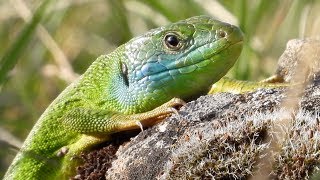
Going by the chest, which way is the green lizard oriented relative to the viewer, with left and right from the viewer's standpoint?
facing to the right of the viewer
